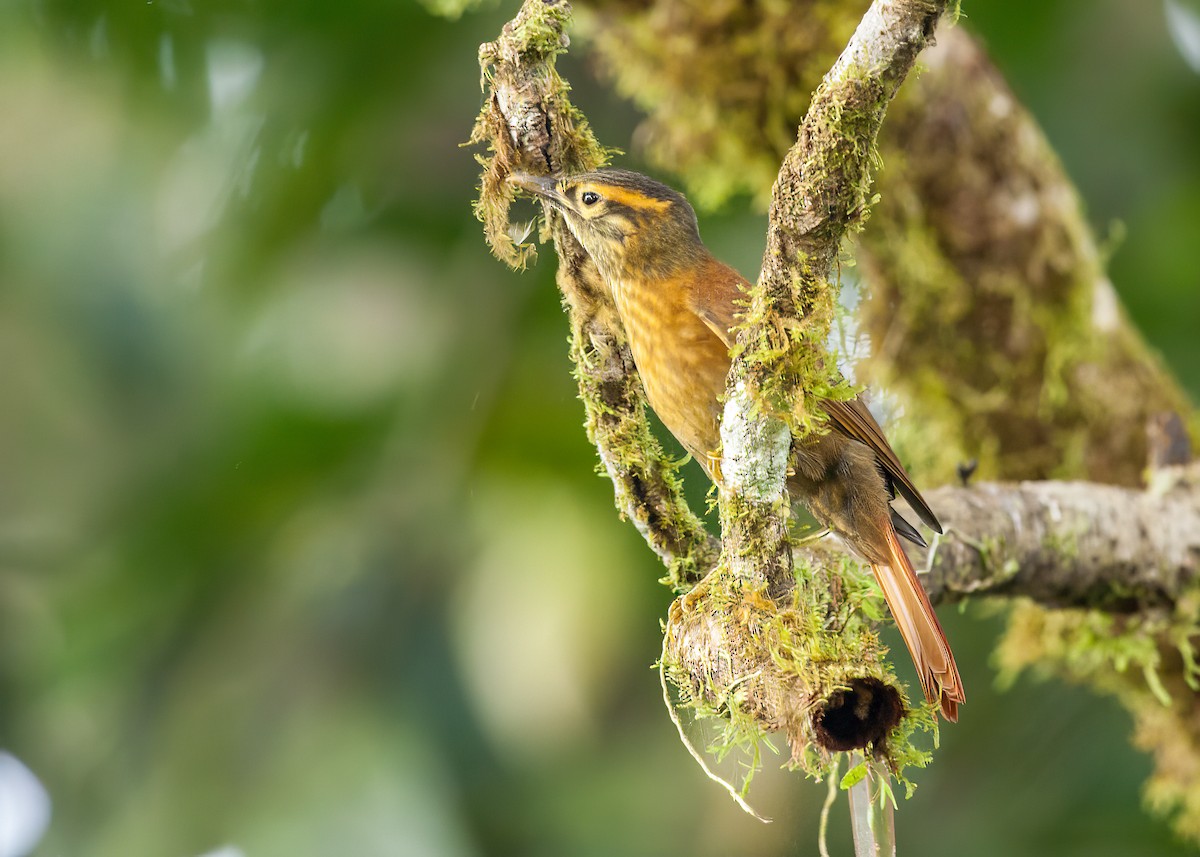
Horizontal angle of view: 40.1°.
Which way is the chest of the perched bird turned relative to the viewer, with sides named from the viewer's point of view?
facing to the left of the viewer
